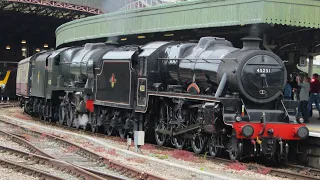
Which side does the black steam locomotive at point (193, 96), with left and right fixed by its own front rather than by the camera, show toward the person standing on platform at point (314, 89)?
left

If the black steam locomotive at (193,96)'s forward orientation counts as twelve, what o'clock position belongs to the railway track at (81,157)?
The railway track is roughly at 4 o'clock from the black steam locomotive.

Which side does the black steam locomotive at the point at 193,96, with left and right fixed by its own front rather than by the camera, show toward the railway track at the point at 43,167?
right

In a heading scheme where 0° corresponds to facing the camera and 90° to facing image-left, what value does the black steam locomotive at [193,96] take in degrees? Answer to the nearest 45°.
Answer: approximately 315°
